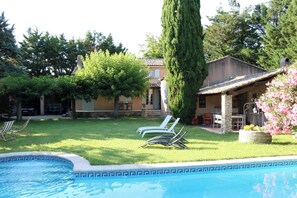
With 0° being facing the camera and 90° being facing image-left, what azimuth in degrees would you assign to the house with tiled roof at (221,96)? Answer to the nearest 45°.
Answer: approximately 0°

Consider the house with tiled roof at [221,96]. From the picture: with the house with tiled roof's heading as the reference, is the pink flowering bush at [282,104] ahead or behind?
ahead

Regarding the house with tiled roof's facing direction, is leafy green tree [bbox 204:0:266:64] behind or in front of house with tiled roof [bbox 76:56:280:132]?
behind

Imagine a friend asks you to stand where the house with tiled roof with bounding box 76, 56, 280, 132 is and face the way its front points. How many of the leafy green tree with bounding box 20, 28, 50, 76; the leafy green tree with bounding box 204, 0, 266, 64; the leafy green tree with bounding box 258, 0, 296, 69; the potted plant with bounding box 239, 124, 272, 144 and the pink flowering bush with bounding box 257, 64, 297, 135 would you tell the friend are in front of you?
2

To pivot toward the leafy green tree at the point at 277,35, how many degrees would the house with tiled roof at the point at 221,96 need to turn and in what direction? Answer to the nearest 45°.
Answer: approximately 135° to its left

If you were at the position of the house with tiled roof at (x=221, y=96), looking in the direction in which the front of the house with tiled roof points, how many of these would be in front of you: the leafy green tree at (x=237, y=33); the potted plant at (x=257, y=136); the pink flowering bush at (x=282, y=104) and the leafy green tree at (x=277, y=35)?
2

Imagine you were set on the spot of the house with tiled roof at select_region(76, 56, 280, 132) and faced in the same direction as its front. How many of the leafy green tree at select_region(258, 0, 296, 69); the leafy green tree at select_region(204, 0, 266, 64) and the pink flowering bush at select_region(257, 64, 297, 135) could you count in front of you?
1

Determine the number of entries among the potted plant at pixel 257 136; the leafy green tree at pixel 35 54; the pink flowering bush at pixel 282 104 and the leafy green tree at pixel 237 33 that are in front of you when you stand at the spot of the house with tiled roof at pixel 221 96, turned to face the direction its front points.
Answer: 2

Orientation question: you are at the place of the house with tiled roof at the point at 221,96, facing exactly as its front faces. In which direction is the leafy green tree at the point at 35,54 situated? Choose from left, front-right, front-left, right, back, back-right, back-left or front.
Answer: back-right

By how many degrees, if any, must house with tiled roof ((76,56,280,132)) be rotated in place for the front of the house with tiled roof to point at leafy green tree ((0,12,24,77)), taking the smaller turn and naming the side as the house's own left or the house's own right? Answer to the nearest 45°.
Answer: approximately 90° to the house's own right

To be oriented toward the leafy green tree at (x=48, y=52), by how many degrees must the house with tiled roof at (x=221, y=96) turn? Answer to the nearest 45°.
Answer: approximately 135° to its right
